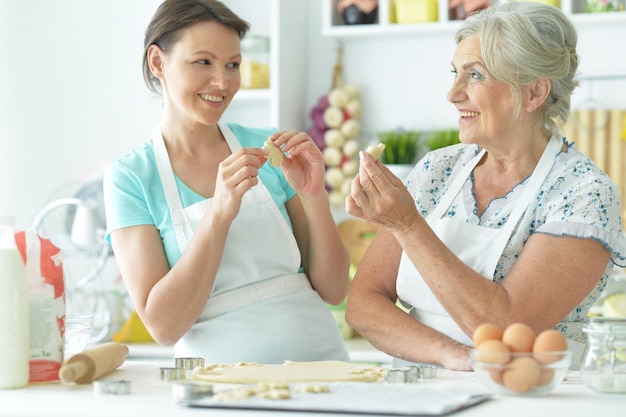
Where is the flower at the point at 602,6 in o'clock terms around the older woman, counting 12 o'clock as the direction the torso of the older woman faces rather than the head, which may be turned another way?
The flower is roughly at 5 o'clock from the older woman.

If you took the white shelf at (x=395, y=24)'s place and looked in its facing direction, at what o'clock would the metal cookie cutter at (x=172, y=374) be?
The metal cookie cutter is roughly at 12 o'clock from the white shelf.

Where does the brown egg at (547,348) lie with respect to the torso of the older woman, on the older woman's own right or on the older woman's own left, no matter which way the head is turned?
on the older woman's own left

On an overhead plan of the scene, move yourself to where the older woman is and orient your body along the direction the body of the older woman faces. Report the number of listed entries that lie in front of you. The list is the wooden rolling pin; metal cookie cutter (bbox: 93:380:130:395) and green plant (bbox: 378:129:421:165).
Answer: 2

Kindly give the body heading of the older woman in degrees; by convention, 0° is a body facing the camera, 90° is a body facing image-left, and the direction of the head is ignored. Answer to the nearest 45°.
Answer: approximately 45°

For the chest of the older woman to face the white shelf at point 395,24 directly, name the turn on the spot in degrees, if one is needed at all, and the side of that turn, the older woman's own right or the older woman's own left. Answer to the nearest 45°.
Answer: approximately 135° to the older woman's own right

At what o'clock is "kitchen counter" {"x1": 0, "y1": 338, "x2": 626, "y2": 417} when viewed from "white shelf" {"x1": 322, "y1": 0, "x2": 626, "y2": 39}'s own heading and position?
The kitchen counter is roughly at 12 o'clock from the white shelf.

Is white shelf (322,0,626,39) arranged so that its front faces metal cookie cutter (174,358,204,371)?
yes
